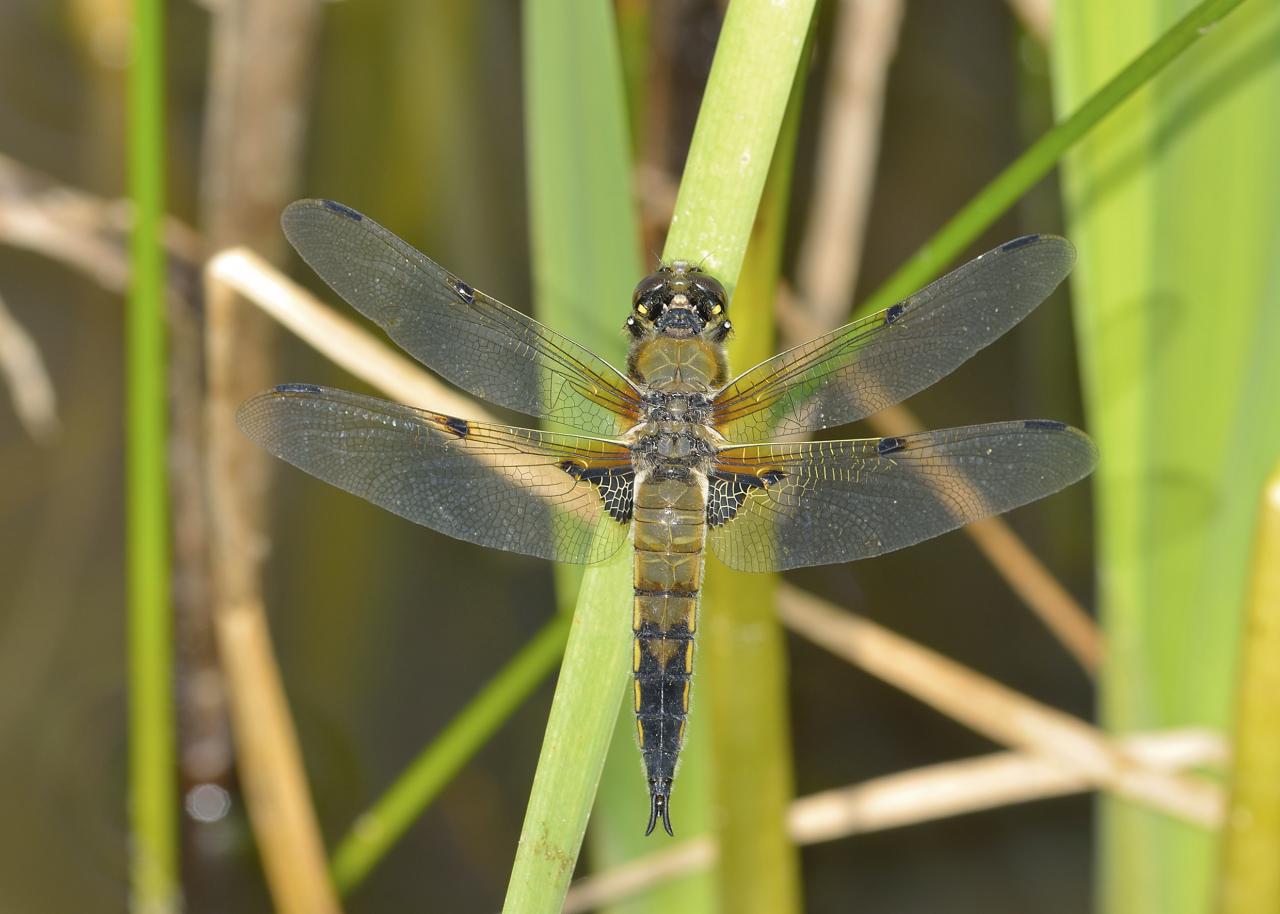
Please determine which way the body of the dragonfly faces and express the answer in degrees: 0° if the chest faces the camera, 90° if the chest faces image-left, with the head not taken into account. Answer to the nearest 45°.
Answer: approximately 180°

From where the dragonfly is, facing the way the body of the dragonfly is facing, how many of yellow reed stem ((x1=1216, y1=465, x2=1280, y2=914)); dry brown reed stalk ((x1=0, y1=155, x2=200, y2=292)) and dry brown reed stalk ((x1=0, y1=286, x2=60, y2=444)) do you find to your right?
1

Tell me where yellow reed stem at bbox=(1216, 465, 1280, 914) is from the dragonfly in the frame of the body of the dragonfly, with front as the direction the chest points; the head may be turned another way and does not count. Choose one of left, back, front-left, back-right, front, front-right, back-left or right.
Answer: right

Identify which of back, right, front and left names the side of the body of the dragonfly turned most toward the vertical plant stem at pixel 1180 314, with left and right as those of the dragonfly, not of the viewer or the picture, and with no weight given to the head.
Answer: right

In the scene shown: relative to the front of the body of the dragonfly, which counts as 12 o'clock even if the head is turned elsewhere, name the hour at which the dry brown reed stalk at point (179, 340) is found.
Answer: The dry brown reed stalk is roughly at 10 o'clock from the dragonfly.

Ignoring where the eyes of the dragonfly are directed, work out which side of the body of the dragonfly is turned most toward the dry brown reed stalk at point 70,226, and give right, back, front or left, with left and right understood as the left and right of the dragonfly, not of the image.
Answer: left

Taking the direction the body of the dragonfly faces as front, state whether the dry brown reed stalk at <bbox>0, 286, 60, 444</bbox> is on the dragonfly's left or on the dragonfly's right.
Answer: on the dragonfly's left
